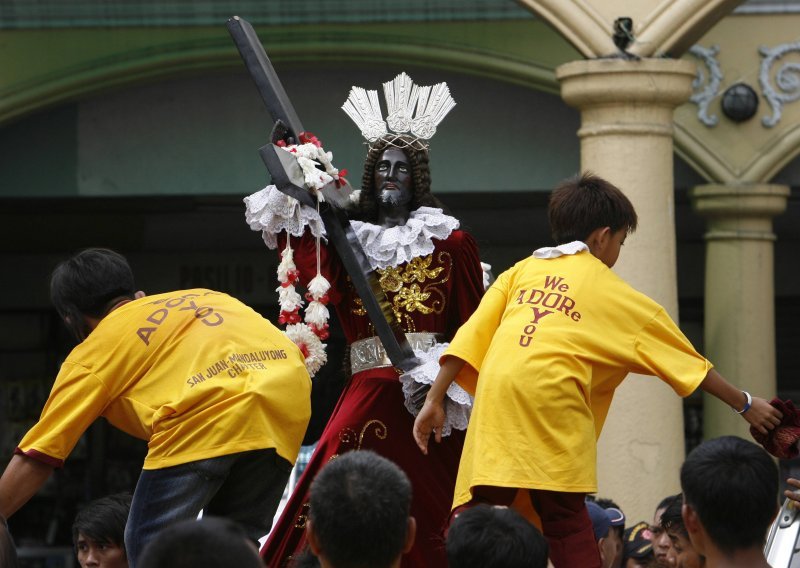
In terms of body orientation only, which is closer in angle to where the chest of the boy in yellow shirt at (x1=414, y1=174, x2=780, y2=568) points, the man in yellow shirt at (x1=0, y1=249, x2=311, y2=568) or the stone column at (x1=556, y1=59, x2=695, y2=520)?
the stone column

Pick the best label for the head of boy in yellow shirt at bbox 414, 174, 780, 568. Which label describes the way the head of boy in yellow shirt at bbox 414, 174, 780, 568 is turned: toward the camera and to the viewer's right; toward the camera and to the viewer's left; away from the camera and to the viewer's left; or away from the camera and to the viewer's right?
away from the camera and to the viewer's right

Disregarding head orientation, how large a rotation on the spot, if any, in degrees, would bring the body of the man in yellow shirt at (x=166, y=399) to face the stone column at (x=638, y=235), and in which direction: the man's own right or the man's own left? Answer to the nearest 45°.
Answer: approximately 90° to the man's own right

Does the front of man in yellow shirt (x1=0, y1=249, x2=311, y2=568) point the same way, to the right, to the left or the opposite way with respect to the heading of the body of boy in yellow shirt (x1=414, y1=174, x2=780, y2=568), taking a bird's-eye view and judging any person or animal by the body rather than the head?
to the left

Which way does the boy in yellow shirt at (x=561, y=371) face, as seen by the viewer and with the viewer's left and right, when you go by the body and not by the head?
facing away from the viewer and to the right of the viewer

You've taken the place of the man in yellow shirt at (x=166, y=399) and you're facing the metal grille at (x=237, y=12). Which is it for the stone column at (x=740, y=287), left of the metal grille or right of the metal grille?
right

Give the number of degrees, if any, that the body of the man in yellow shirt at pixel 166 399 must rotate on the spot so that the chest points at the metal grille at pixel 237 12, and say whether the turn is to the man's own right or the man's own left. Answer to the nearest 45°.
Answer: approximately 45° to the man's own right

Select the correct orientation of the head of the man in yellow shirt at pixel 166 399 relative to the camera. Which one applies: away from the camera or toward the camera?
away from the camera

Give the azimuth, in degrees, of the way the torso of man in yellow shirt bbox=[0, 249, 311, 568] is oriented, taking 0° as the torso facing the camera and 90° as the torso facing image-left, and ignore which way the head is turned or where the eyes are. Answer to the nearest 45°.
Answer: approximately 135°

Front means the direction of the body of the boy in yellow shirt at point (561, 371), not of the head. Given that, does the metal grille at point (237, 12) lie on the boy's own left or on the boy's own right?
on the boy's own left

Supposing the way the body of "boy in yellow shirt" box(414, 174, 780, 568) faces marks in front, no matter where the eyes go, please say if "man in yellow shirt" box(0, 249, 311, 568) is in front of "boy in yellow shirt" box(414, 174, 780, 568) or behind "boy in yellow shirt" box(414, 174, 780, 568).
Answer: behind

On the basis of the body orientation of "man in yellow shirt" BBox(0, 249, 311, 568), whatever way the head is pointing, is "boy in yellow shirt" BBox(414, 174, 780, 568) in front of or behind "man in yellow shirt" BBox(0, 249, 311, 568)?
behind
